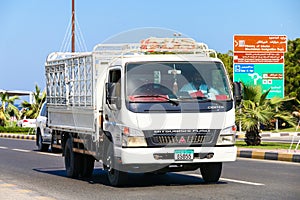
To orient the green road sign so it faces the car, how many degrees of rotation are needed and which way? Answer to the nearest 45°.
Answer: approximately 45° to its right

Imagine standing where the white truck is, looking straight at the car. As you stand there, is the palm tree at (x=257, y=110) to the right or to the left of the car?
right

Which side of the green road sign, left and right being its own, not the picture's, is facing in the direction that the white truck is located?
front

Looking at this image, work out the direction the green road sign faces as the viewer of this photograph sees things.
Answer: facing the viewer

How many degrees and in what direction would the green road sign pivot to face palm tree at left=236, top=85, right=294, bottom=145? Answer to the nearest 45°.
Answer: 0° — it already faces it

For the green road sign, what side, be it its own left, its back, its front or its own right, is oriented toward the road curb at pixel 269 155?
front

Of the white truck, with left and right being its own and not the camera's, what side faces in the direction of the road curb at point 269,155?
left

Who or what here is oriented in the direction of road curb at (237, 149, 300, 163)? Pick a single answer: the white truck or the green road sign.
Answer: the green road sign

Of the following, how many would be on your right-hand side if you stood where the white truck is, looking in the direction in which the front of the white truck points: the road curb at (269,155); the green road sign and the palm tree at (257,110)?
0

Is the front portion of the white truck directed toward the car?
no

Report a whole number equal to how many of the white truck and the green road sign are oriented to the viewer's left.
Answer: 0
